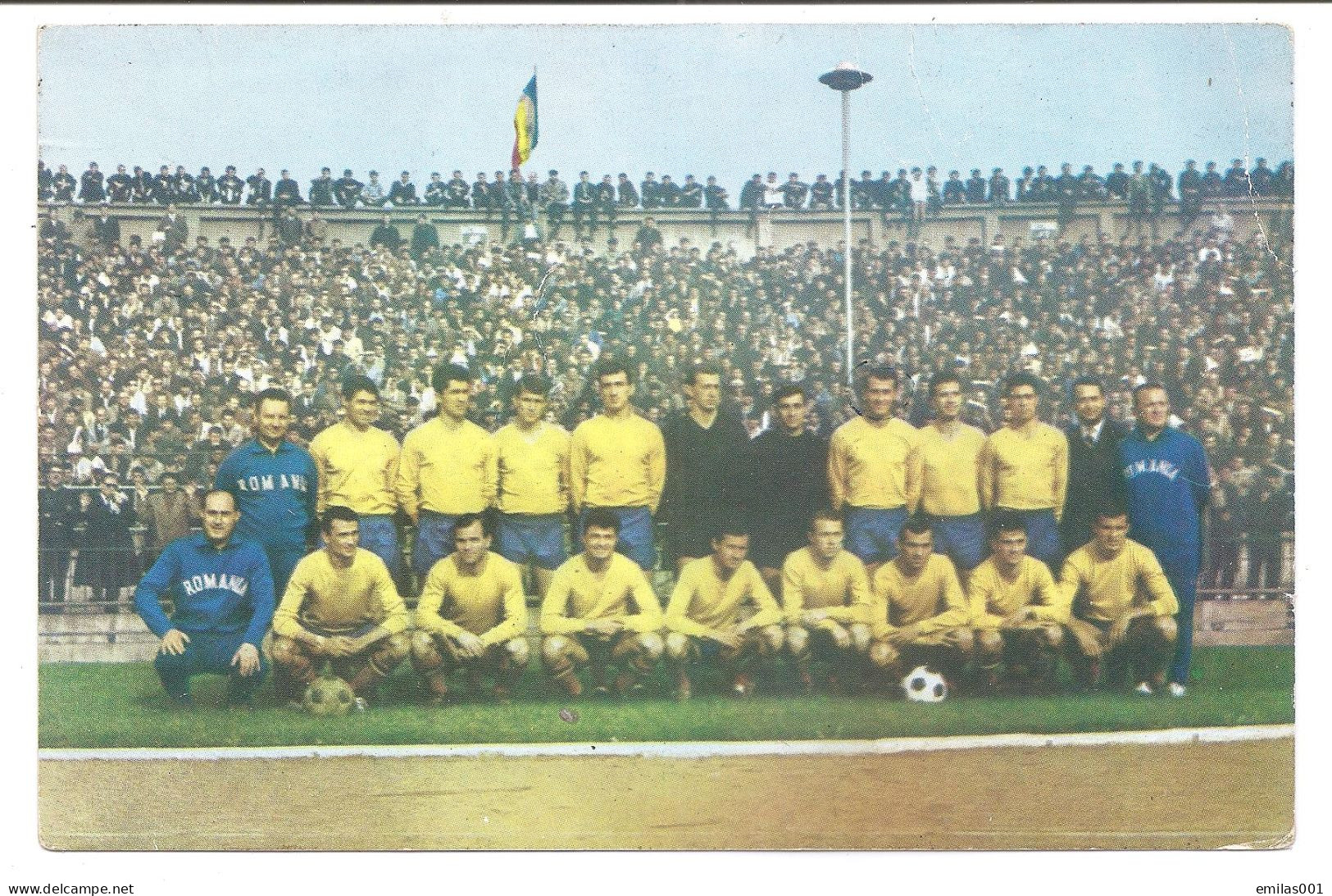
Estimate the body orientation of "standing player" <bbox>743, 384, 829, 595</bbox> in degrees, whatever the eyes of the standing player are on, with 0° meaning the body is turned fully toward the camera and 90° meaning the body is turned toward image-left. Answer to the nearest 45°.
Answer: approximately 0°

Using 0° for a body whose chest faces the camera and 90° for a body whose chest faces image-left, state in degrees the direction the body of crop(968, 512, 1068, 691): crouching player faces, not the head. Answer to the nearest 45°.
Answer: approximately 0°

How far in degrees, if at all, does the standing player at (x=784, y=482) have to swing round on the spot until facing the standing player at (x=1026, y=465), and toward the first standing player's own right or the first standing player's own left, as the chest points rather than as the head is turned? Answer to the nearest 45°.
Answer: approximately 90° to the first standing player's own left
